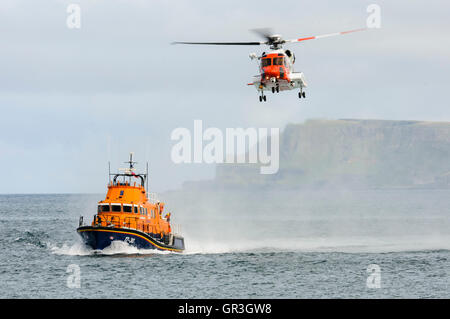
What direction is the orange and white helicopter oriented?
toward the camera
